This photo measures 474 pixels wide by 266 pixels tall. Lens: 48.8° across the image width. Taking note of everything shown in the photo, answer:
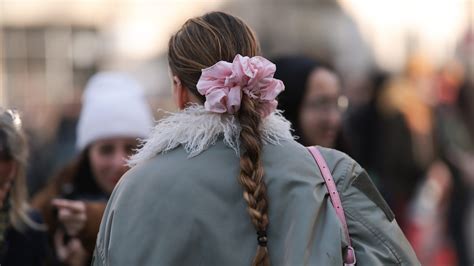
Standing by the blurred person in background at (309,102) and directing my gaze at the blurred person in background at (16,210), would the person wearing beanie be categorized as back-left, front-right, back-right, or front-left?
front-right

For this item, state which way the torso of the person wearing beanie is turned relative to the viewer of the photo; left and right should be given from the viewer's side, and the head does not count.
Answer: facing the viewer and to the right of the viewer
